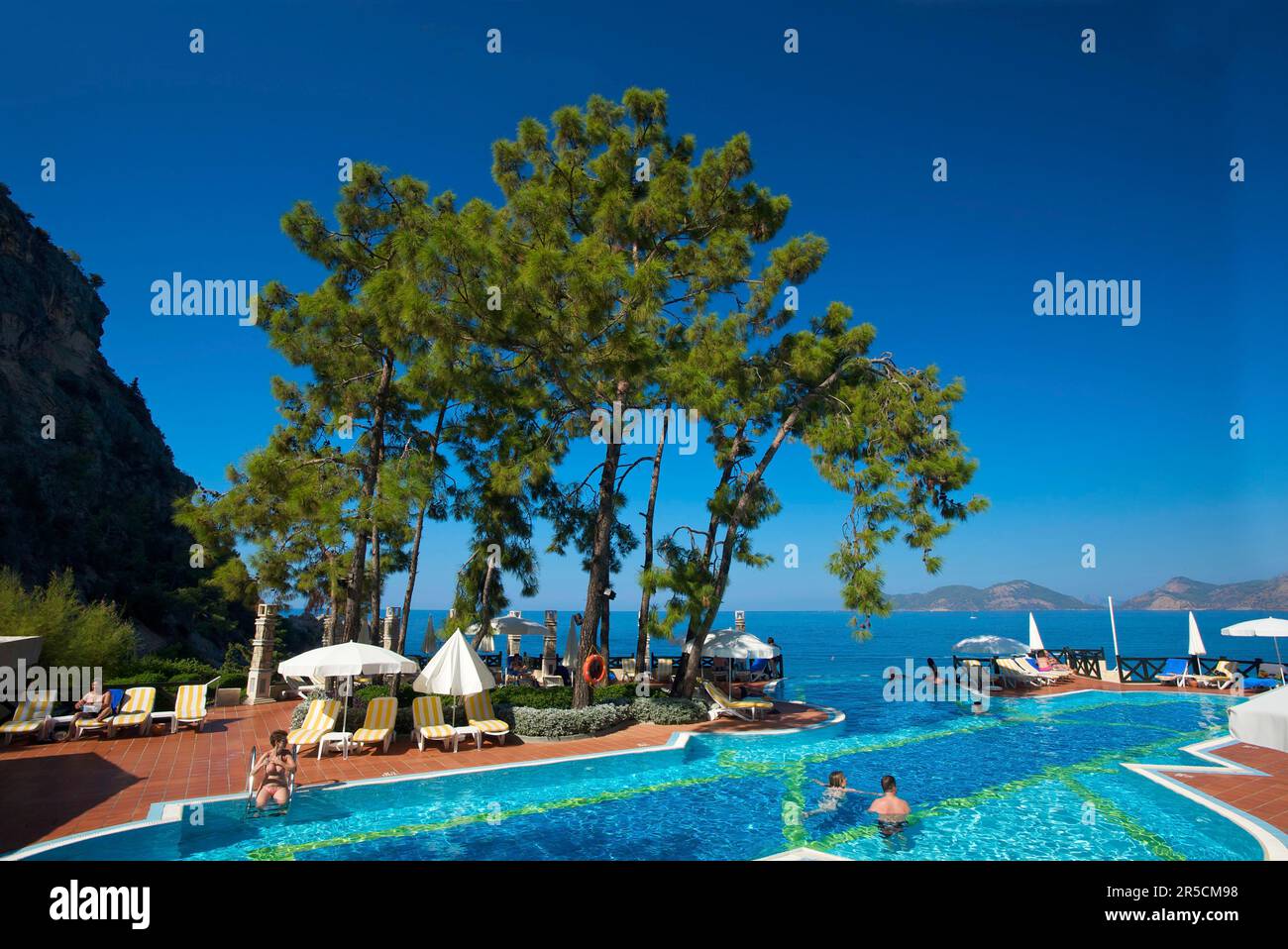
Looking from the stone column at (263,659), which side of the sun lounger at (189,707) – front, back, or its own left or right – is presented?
back

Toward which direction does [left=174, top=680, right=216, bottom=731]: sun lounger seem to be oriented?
toward the camera

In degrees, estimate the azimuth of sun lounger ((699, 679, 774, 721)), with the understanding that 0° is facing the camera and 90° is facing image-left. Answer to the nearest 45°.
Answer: approximately 270°

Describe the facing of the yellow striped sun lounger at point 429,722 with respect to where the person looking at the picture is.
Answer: facing the viewer and to the right of the viewer

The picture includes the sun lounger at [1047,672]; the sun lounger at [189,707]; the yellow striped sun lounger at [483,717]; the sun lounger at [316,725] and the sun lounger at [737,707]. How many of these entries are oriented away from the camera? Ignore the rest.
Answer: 0

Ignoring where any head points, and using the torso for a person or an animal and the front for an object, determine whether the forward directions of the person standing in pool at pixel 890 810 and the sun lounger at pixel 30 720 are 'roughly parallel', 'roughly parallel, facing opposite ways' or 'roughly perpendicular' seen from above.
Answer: roughly parallel, facing opposite ways

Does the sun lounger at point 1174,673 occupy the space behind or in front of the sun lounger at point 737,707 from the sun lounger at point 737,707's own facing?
in front

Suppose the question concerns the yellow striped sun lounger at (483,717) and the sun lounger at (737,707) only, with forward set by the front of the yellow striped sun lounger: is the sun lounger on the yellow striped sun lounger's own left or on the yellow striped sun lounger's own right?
on the yellow striped sun lounger's own left

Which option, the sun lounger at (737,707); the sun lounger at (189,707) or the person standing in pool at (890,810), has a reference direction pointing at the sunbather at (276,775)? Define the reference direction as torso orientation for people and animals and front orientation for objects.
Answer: the sun lounger at (189,707)

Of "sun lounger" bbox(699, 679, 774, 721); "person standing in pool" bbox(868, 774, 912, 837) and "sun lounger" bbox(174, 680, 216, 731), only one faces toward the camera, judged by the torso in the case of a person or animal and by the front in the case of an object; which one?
"sun lounger" bbox(174, 680, 216, 731)

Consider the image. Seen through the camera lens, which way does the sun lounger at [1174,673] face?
facing the viewer and to the left of the viewer

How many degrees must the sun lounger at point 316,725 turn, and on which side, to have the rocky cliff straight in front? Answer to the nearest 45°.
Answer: approximately 135° to its right

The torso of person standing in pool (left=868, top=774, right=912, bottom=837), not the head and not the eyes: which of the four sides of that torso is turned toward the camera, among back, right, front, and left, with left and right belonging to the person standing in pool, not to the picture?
back

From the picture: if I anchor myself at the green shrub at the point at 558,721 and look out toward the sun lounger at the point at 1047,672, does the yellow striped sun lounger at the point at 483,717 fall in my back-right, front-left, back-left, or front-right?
back-left
